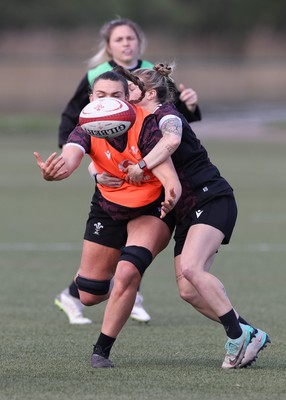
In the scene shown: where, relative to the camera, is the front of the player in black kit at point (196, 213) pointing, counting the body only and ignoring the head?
to the viewer's left

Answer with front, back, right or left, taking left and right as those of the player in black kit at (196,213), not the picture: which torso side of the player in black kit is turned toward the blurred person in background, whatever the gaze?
right
